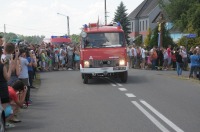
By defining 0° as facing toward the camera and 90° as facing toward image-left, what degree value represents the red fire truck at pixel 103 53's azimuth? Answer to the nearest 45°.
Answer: approximately 0°

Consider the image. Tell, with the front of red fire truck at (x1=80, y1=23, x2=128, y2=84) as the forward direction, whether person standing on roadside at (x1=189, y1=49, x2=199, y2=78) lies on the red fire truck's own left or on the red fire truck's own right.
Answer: on the red fire truck's own left

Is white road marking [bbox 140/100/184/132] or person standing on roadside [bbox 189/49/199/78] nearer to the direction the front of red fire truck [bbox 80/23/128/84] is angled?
the white road marking

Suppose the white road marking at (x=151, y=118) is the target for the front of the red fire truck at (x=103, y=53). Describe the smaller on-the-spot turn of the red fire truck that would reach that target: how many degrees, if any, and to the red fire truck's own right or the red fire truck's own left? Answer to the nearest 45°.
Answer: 0° — it already faces it

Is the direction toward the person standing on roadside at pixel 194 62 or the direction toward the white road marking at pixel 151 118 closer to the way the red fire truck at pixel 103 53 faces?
the white road marking

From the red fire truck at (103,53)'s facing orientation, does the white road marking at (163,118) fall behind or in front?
in front
